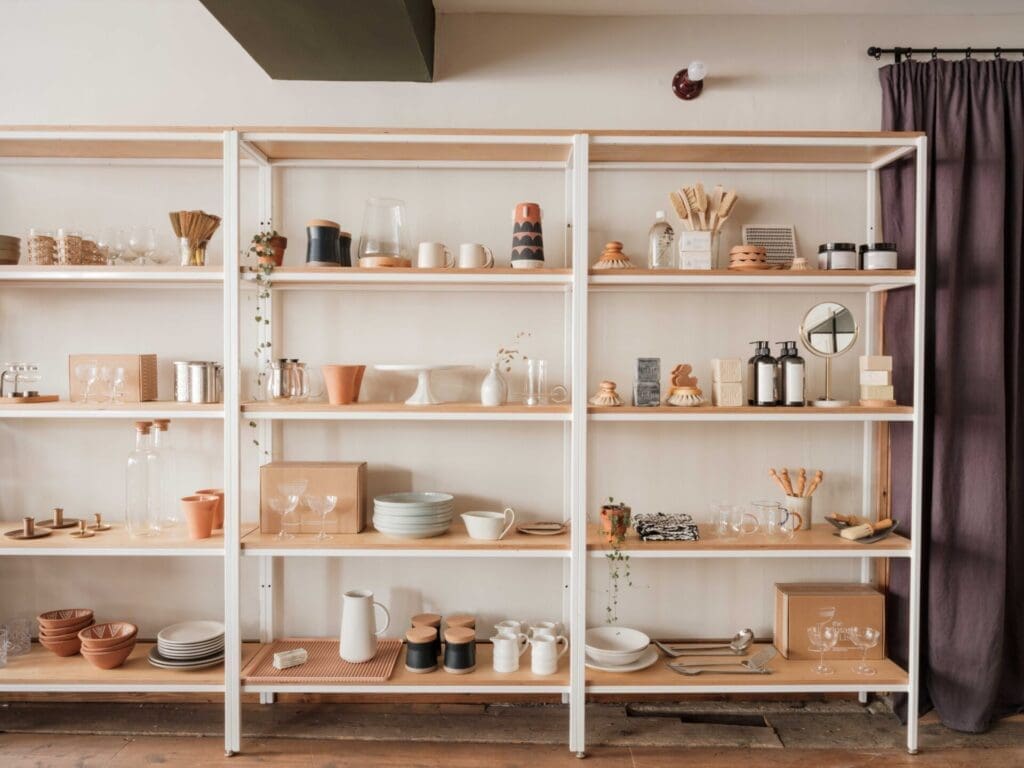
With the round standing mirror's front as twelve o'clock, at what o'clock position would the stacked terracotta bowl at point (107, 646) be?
The stacked terracotta bowl is roughly at 2 o'clock from the round standing mirror.

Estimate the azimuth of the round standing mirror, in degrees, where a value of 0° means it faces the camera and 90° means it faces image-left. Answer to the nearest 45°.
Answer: approximately 0°

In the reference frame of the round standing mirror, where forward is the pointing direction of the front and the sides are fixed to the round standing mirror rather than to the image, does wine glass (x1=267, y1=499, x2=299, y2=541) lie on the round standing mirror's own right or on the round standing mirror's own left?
on the round standing mirror's own right

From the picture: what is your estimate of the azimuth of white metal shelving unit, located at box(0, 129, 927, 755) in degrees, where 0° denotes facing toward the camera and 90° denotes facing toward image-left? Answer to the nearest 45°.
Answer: approximately 0°

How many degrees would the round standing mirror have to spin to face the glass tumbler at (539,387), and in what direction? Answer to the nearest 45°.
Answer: approximately 90° to its right
